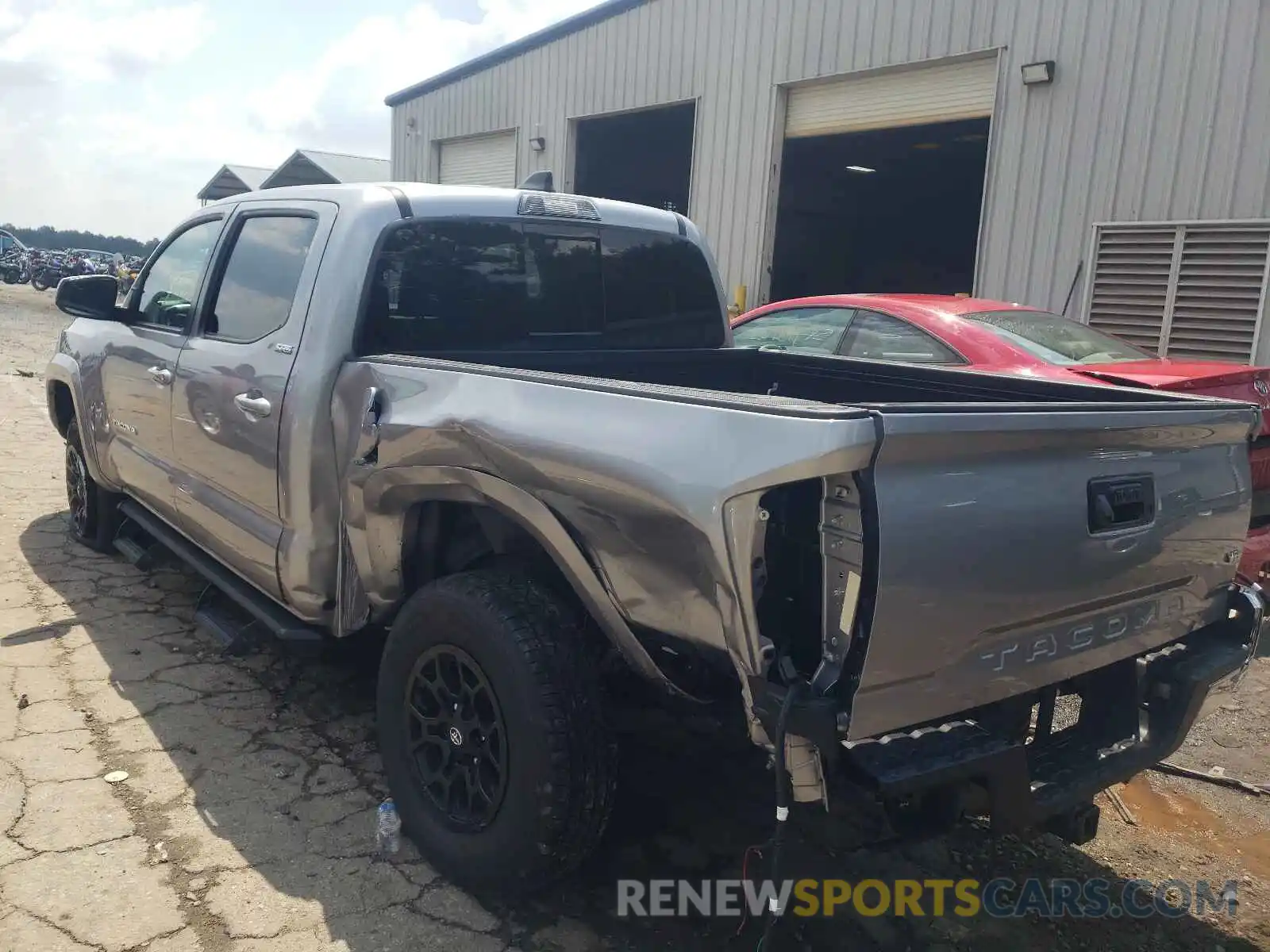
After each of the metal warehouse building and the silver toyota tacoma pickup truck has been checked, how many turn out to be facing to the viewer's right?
0

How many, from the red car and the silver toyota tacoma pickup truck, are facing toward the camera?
0

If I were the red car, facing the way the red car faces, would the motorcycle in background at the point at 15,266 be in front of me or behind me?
in front

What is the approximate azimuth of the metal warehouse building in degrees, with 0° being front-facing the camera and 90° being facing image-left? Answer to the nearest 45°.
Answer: approximately 45°

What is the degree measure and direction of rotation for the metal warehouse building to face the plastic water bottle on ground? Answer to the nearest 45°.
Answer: approximately 45° to its left

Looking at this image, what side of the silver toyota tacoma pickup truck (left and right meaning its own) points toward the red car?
right

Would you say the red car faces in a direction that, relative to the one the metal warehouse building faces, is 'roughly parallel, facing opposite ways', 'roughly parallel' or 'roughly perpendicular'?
roughly perpendicular

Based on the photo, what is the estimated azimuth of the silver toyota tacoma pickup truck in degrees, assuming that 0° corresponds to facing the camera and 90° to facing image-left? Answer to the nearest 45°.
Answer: approximately 135°

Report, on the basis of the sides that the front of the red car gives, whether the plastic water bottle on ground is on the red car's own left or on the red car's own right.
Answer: on the red car's own left

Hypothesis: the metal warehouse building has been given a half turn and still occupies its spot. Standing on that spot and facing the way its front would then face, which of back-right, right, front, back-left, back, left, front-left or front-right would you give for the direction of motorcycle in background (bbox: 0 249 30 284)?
left
